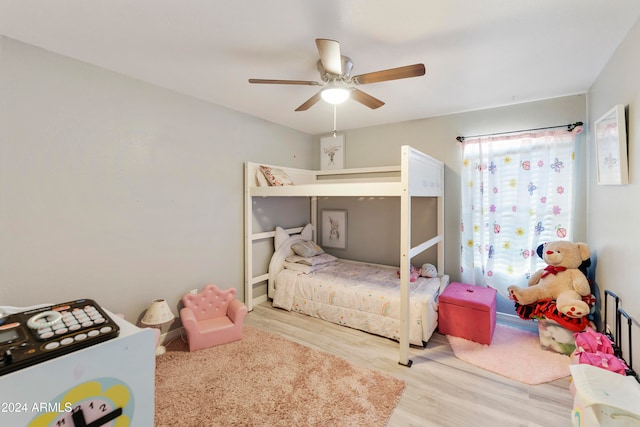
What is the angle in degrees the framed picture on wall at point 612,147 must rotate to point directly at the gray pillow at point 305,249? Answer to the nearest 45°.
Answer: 0° — it already faces it

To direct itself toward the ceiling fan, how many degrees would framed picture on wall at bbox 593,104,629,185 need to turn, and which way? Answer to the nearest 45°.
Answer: approximately 45° to its left

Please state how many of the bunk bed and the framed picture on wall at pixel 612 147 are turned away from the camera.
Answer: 0

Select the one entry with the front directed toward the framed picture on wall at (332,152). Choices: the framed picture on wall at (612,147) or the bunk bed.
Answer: the framed picture on wall at (612,147)

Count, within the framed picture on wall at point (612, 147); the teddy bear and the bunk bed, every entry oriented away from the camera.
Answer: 0

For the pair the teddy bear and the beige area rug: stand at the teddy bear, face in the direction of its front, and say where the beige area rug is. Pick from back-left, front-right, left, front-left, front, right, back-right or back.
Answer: front

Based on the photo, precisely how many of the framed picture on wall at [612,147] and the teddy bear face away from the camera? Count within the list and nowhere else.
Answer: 0

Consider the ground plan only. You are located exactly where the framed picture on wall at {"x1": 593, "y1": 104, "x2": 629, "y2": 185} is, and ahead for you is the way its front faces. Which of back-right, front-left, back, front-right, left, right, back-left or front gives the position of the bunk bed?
front

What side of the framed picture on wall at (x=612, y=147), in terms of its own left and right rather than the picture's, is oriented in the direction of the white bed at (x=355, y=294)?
front

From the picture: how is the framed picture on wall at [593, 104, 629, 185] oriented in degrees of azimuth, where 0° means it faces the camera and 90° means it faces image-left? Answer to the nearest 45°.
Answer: approximately 90°
